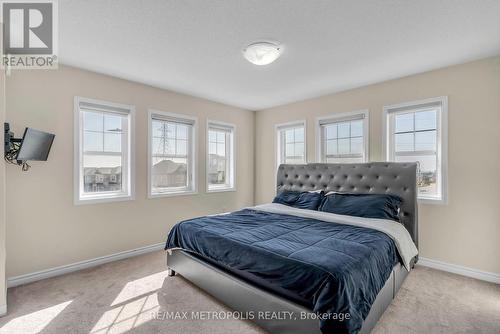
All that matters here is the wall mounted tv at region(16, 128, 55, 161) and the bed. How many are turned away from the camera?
0

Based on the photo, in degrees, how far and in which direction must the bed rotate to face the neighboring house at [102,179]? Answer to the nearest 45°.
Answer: approximately 45° to its right

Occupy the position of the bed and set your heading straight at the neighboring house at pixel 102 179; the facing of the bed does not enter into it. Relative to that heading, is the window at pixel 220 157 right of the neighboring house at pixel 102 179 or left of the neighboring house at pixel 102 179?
right

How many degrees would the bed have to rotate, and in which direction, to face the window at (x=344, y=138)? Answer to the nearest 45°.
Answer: approximately 135° to its right

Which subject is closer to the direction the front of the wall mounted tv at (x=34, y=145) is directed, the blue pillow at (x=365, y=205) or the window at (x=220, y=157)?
the blue pillow

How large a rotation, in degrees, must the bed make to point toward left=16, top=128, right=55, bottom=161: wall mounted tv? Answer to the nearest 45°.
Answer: approximately 45° to its right

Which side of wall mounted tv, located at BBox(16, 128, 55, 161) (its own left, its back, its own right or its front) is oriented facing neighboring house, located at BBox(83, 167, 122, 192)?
left

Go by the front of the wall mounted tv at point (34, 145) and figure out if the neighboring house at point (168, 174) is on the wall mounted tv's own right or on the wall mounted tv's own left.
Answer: on the wall mounted tv's own left

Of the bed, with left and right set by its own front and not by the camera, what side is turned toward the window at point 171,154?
right

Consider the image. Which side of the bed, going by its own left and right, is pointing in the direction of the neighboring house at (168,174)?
right

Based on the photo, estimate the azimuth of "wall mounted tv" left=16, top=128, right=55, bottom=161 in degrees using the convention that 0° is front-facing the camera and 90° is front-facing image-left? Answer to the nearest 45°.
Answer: approximately 315°
